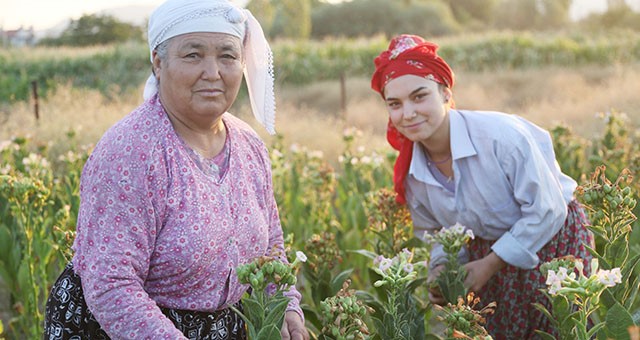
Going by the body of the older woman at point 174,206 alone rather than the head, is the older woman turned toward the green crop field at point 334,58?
no

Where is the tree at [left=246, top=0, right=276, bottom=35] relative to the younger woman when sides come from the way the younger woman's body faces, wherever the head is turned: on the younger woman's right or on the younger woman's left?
on the younger woman's right

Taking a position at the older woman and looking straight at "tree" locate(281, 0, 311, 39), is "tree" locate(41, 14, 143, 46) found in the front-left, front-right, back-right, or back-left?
front-left

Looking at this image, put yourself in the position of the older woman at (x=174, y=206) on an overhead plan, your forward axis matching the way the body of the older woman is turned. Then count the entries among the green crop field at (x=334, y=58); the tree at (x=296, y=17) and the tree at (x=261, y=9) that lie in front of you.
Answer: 0

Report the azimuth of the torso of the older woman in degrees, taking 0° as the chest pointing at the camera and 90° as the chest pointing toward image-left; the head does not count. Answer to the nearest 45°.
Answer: approximately 315°

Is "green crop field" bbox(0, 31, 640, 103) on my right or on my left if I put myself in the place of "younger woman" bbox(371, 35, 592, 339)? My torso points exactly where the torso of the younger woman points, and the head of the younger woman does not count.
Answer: on my right

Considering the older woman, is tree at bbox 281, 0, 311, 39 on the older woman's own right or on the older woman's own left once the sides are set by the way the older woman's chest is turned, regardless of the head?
on the older woman's own left

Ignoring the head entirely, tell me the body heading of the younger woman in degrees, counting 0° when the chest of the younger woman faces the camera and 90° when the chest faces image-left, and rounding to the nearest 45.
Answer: approximately 45°

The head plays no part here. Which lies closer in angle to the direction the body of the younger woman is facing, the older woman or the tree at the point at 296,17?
the older woman

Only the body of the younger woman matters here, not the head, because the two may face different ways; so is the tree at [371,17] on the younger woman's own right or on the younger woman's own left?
on the younger woman's own right

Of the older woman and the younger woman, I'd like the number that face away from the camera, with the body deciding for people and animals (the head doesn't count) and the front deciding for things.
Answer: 0

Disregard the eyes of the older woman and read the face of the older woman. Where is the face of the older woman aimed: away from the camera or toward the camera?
toward the camera

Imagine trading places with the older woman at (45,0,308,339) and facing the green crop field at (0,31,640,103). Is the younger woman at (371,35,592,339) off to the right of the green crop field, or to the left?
right

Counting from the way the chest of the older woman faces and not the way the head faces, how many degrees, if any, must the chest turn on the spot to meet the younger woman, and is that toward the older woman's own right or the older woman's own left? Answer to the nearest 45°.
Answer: approximately 90° to the older woman's own left
